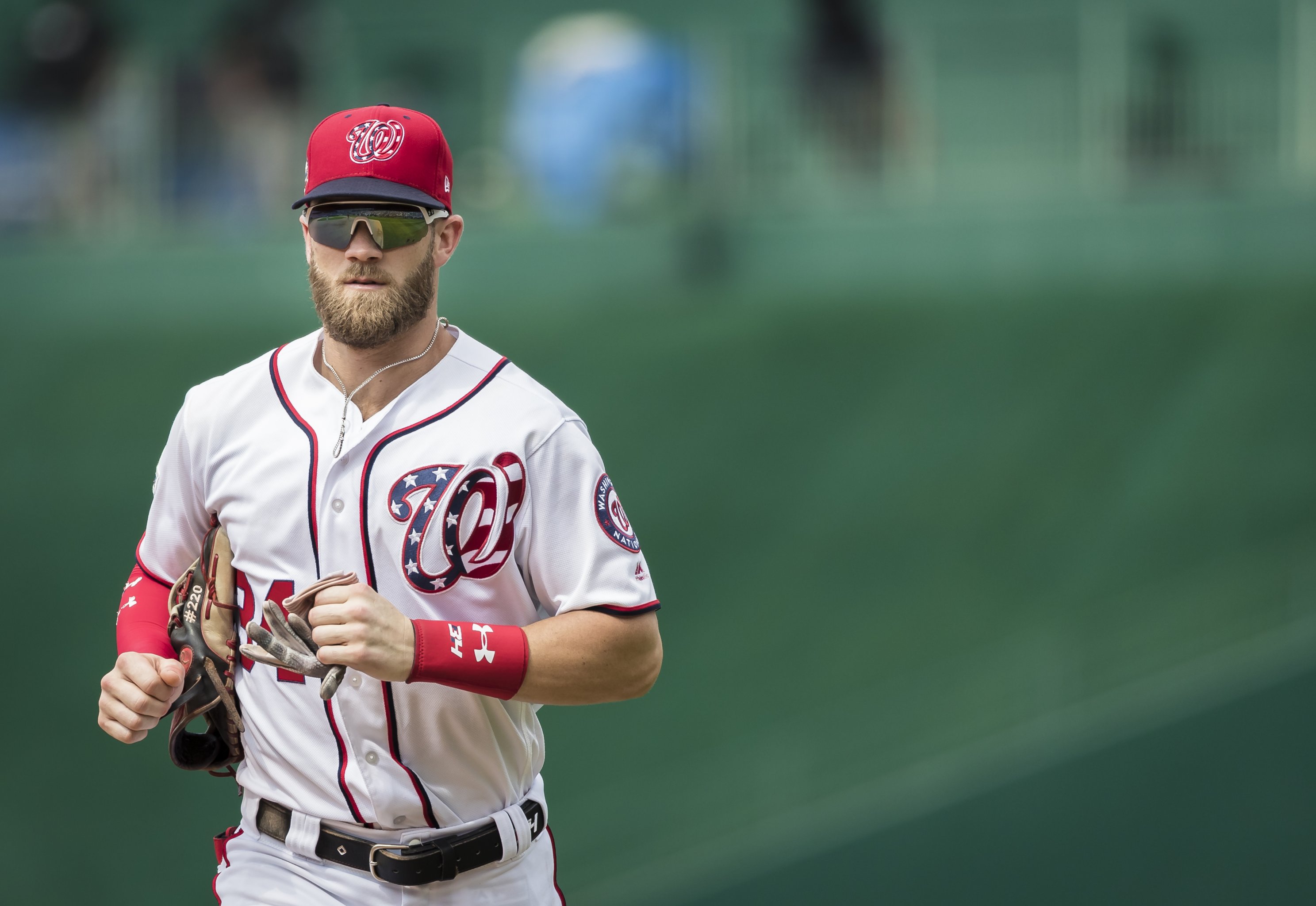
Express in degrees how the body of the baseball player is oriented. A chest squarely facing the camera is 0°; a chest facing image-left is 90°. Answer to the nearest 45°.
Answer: approximately 0°

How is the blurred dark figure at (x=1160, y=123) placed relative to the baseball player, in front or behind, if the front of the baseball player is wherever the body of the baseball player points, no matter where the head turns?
behind

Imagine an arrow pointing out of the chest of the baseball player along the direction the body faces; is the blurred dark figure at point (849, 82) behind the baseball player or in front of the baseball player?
behind

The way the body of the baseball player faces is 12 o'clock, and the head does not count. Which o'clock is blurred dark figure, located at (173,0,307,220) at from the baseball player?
The blurred dark figure is roughly at 6 o'clock from the baseball player.

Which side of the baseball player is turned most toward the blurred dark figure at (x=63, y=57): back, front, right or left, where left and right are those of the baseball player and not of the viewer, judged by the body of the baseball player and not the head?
back
